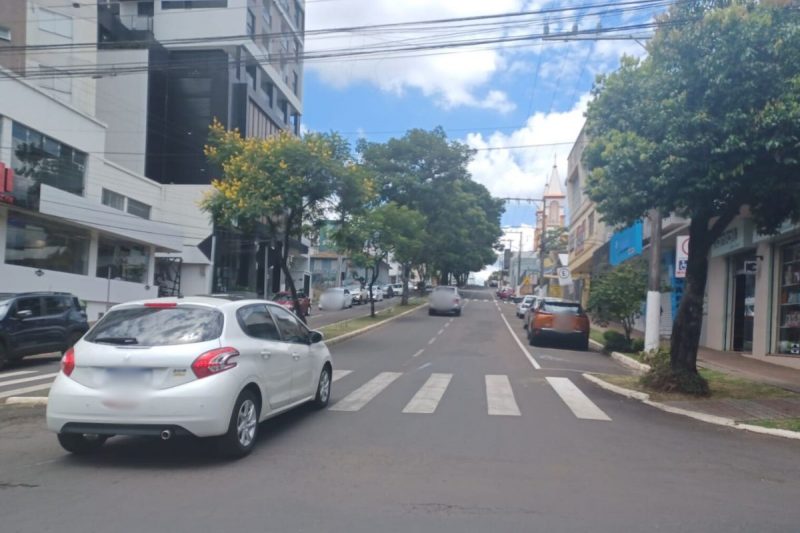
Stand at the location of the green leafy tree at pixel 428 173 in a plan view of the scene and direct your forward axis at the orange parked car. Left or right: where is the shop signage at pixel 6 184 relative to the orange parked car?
right

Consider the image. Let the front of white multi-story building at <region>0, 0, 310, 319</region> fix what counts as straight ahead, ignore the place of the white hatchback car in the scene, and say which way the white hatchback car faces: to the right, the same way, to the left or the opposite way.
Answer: to the left

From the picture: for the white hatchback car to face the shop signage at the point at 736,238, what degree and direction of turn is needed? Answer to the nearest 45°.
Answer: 0° — it already faces it

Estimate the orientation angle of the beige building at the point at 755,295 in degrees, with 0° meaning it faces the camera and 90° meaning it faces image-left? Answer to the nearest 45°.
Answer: approximately 45°

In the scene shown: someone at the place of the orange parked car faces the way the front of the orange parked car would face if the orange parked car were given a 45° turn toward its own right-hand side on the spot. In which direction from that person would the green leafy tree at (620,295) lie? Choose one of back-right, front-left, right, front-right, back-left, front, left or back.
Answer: right

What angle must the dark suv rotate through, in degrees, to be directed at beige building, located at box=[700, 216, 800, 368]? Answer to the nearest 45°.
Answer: approximately 135° to its left

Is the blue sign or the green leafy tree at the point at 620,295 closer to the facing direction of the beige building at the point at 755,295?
the green leafy tree

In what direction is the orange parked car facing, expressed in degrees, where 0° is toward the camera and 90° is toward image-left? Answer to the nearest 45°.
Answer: approximately 180°

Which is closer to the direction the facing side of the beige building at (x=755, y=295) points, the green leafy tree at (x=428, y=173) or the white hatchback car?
the white hatchback car

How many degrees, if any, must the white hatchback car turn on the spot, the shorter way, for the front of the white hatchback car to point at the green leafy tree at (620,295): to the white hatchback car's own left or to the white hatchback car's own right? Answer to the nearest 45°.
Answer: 0° — it already faces it
